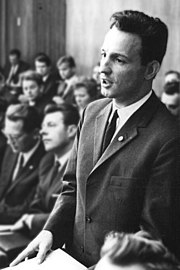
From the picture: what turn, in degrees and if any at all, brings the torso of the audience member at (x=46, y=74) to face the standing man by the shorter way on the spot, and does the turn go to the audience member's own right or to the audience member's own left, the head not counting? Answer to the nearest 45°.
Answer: approximately 45° to the audience member's own left

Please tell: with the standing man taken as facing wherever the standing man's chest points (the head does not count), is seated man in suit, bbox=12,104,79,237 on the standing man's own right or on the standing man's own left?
on the standing man's own right

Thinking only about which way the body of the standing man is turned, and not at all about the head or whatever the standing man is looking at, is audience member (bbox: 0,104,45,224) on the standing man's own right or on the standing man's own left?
on the standing man's own right

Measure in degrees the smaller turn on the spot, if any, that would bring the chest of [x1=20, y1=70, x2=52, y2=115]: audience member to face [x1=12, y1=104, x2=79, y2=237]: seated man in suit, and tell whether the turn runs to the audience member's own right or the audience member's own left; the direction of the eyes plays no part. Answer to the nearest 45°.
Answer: approximately 45° to the audience member's own left

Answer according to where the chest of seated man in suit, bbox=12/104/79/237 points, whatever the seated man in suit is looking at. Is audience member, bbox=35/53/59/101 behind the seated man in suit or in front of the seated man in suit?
behind
